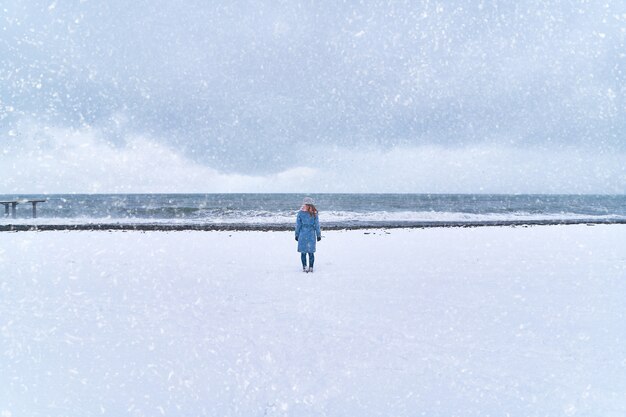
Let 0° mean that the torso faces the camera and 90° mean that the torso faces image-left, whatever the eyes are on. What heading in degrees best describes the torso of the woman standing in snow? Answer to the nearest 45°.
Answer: approximately 180°
